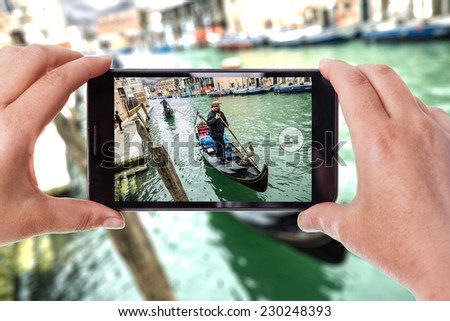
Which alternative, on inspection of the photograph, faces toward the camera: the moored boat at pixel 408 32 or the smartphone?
the smartphone

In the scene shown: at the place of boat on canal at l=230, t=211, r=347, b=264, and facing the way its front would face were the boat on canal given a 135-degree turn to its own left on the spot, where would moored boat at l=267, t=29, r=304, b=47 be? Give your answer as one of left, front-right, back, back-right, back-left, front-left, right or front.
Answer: front

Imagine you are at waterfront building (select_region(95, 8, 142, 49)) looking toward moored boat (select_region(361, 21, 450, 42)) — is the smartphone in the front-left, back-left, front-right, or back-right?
front-right

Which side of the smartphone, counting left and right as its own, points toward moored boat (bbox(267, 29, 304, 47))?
back

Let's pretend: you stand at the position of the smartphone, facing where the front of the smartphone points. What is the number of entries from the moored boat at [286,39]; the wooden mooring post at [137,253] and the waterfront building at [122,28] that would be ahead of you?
0

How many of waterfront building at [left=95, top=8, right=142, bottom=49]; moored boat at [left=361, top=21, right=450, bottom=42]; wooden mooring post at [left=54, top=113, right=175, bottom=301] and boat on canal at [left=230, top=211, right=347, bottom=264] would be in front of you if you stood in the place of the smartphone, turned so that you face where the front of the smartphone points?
0

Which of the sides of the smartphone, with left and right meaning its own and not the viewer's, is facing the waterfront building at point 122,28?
back

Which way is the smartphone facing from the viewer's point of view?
toward the camera

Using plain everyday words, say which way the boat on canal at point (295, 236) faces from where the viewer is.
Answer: facing the viewer and to the right of the viewer

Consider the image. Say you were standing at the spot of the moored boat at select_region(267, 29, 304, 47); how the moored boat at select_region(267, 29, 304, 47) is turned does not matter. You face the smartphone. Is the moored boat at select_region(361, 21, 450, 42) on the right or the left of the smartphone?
left

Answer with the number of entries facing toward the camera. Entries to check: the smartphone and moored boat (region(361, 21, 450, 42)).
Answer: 1

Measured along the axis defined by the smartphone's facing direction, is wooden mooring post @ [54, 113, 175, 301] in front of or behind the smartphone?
behind

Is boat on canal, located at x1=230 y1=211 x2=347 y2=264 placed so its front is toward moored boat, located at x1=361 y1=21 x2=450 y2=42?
no
